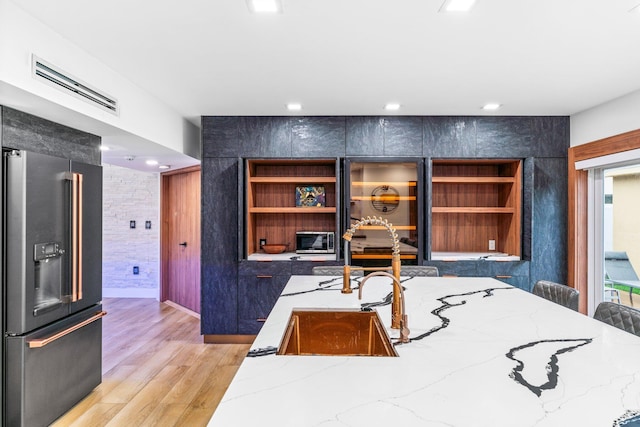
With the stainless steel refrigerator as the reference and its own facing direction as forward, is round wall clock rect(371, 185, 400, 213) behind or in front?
in front

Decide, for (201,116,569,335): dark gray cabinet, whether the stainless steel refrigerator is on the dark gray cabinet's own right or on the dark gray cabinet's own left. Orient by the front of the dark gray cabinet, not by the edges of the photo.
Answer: on the dark gray cabinet's own right

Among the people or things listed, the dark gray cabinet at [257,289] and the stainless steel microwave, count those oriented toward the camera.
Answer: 2

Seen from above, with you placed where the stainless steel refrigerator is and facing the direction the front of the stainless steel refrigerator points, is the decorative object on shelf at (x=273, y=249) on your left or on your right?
on your left

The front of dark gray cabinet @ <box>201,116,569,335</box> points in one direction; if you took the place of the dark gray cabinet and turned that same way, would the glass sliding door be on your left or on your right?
on your left

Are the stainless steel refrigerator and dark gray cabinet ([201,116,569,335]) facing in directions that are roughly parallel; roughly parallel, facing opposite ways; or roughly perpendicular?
roughly perpendicular

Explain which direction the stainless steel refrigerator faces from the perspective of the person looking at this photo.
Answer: facing the viewer and to the right of the viewer

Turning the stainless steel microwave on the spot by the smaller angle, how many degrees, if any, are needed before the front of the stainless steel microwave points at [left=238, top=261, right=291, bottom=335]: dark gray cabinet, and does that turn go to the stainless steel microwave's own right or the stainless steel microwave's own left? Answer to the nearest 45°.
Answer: approximately 90° to the stainless steel microwave's own right
